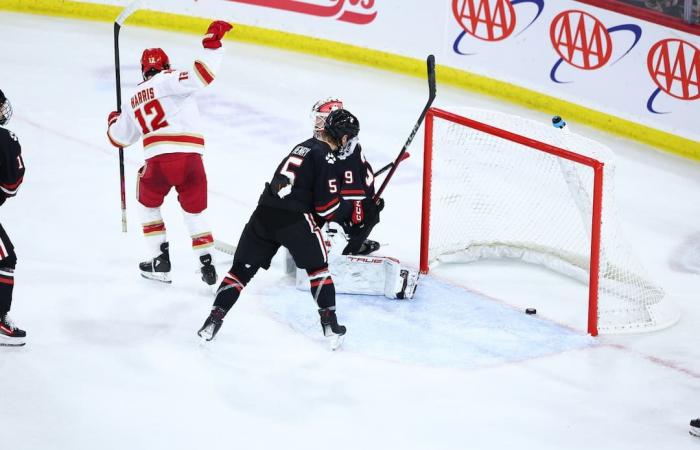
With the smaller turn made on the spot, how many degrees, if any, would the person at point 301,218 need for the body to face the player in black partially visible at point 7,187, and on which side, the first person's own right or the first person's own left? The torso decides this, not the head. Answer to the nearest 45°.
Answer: approximately 135° to the first person's own left

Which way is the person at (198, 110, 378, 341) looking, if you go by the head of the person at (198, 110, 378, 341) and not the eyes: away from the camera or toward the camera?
away from the camera

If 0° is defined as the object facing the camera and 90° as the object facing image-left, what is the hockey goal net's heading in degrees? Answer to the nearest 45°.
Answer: approximately 45°

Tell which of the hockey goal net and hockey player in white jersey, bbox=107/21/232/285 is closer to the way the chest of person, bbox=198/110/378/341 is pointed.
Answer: the hockey goal net

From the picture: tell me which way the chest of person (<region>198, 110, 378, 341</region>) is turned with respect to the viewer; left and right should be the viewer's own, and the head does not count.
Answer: facing away from the viewer and to the right of the viewer

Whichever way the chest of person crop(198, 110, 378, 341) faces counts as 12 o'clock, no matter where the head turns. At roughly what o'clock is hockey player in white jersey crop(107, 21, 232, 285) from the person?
The hockey player in white jersey is roughly at 9 o'clock from the person.

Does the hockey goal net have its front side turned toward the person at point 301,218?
yes

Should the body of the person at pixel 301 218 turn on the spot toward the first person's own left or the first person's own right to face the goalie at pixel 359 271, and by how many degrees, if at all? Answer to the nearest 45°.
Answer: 0° — they already face them
